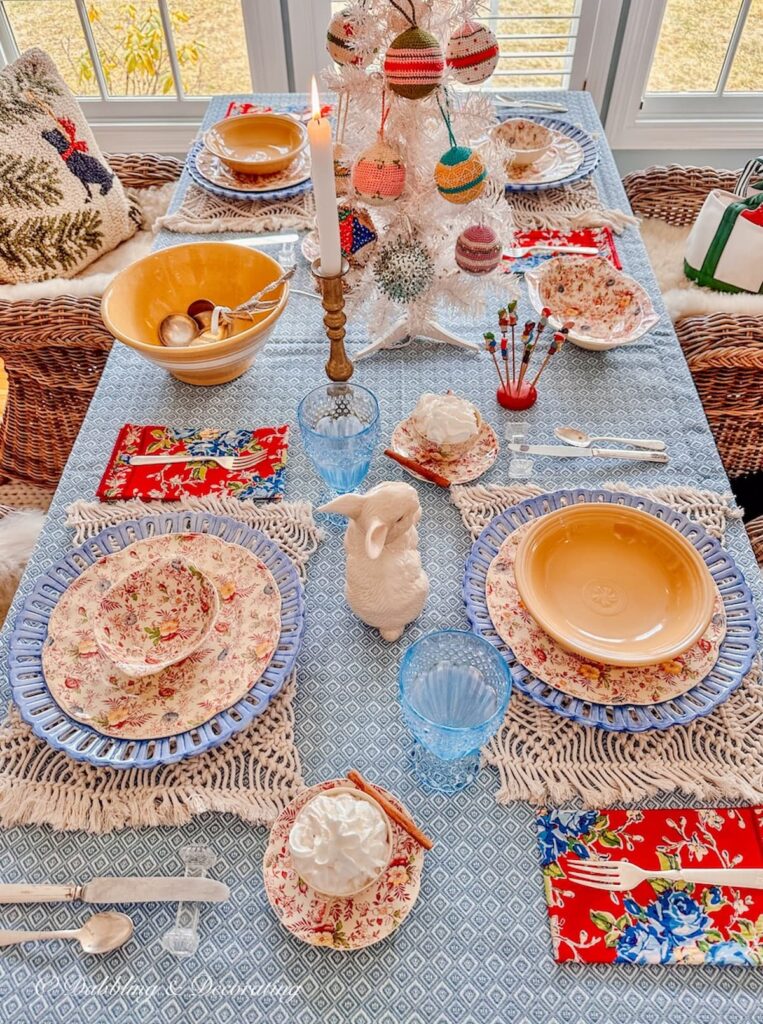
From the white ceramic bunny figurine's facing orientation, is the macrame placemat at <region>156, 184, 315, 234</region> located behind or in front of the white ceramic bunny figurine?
in front

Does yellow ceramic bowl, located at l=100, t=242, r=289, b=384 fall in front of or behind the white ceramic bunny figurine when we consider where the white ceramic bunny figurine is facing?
in front
